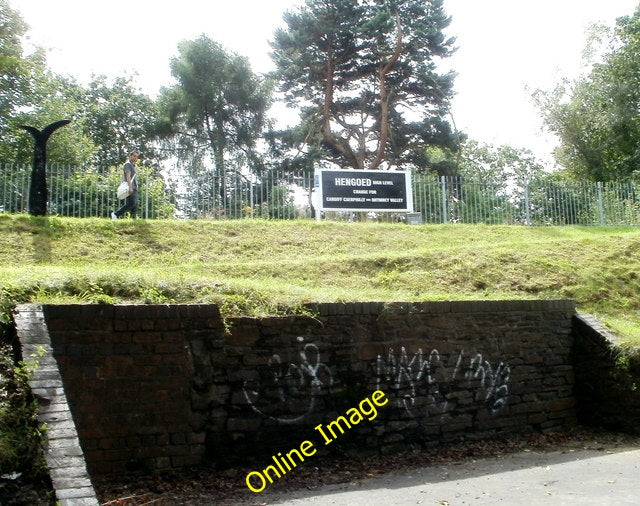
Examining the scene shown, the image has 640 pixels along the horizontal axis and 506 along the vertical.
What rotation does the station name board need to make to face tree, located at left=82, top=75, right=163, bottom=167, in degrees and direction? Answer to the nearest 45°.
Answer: approximately 135° to its right

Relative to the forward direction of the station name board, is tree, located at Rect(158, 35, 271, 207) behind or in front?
behind

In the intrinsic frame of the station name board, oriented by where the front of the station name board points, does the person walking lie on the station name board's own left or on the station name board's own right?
on the station name board's own right

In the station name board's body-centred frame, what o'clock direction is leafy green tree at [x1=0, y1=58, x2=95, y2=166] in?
The leafy green tree is roughly at 4 o'clock from the station name board.

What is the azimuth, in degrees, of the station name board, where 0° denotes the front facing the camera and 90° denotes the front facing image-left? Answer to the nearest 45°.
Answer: approximately 0°

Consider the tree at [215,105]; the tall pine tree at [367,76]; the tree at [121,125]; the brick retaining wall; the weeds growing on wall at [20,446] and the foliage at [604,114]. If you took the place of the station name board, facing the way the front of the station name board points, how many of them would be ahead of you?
2

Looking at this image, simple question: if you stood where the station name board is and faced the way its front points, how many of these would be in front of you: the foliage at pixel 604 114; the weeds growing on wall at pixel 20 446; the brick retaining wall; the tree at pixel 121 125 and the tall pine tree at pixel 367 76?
2

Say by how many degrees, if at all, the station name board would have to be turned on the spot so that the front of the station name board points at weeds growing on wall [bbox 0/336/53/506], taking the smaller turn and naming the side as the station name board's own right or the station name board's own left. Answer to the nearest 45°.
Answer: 0° — it already faces it

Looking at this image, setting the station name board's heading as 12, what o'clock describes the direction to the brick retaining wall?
The brick retaining wall is roughly at 12 o'clock from the station name board.

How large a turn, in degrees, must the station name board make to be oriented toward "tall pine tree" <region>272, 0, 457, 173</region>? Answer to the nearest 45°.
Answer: approximately 180°

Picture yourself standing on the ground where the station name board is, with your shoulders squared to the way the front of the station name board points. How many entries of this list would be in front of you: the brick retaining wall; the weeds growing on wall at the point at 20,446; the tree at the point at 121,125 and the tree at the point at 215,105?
2
